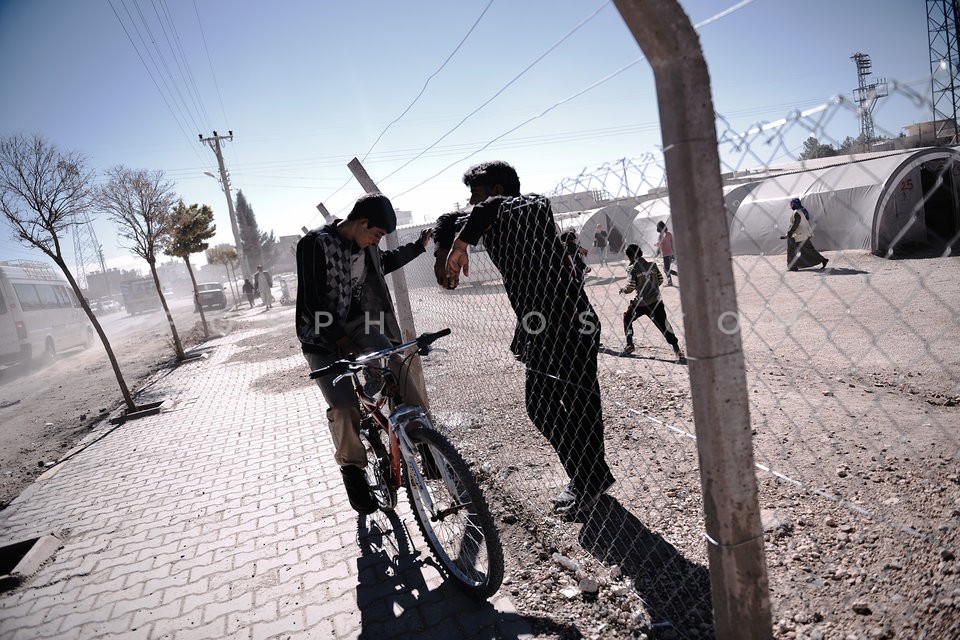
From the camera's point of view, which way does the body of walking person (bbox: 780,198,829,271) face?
to the viewer's left

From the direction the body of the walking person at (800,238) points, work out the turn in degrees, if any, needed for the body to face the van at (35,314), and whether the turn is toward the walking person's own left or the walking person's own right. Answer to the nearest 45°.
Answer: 0° — they already face it

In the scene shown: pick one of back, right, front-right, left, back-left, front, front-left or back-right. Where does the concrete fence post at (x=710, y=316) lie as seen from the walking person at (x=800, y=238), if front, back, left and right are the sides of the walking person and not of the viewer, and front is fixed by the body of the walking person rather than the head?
left

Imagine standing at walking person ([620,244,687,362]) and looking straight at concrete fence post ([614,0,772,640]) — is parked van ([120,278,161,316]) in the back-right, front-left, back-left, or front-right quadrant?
back-right

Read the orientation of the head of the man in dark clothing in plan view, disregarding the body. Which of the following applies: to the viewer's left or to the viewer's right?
to the viewer's left

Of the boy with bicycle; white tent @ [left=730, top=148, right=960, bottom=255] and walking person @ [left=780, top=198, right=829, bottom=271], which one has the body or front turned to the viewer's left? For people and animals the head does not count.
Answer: the walking person

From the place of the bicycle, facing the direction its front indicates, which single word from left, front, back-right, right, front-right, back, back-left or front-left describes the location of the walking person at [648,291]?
left

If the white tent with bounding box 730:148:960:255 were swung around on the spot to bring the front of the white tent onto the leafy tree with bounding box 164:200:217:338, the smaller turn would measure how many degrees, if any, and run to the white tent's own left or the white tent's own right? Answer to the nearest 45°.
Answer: approximately 90° to the white tent's own right
